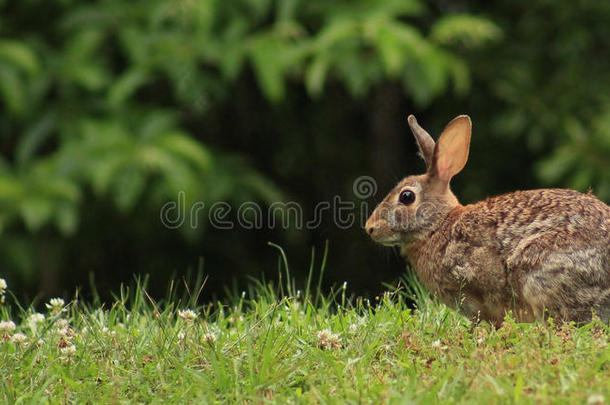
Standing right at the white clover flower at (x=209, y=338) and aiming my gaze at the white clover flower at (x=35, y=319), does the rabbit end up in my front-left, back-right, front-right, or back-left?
back-right

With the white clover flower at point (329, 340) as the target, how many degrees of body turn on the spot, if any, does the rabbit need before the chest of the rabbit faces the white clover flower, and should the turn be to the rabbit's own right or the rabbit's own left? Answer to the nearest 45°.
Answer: approximately 45° to the rabbit's own left

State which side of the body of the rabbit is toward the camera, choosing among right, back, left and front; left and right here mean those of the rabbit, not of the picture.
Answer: left

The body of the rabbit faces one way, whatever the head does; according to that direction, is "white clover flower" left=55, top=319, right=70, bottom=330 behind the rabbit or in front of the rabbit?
in front

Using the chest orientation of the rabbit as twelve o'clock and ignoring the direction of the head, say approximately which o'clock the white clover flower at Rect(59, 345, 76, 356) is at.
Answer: The white clover flower is roughly at 11 o'clock from the rabbit.

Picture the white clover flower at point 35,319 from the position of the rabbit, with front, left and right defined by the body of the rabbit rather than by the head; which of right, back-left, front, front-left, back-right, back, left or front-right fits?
front

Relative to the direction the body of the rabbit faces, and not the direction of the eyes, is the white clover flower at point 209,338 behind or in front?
in front
